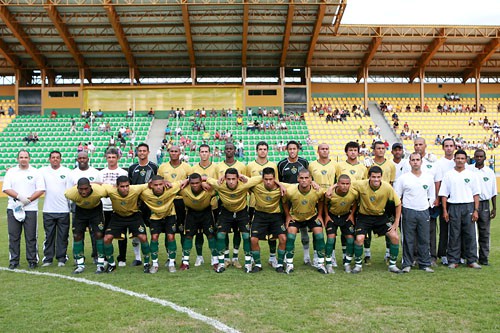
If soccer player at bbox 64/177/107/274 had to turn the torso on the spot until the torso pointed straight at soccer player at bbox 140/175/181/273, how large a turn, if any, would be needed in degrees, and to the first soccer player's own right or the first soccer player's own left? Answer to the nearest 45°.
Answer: approximately 90° to the first soccer player's own left

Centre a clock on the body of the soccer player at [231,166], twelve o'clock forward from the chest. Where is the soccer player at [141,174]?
the soccer player at [141,174] is roughly at 3 o'clock from the soccer player at [231,166].

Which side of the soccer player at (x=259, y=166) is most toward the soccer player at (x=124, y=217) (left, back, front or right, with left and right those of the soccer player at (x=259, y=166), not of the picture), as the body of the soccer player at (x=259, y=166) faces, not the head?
right

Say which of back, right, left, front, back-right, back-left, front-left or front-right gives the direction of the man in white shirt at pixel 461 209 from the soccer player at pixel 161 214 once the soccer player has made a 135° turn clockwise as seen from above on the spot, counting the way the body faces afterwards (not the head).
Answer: back-right

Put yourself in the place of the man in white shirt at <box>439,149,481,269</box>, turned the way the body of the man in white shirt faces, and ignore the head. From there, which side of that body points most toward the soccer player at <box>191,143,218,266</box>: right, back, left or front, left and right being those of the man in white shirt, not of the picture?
right

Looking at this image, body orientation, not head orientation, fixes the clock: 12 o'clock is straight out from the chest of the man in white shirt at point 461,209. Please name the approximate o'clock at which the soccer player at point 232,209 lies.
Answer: The soccer player is roughly at 2 o'clock from the man in white shirt.
